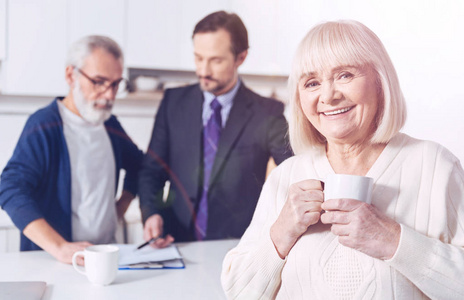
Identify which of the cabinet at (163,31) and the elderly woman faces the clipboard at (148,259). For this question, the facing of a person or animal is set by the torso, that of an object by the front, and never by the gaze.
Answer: the cabinet

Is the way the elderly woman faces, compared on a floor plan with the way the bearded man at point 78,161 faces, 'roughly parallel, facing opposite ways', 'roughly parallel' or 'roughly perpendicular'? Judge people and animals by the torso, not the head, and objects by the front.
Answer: roughly perpendicular

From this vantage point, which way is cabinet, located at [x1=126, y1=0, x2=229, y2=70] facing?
toward the camera

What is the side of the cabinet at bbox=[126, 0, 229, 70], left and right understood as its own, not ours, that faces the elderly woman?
front

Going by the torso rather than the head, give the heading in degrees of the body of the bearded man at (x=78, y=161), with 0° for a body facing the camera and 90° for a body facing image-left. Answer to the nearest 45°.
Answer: approximately 315°

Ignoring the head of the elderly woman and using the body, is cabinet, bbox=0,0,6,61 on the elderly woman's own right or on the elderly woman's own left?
on the elderly woman's own right

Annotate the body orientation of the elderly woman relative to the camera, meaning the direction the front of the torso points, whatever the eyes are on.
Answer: toward the camera

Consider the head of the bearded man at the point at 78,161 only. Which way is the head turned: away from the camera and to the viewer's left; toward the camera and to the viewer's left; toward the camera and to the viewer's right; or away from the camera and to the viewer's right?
toward the camera and to the viewer's right

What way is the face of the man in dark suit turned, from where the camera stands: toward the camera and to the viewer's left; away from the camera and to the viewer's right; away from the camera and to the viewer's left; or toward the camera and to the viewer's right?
toward the camera and to the viewer's left

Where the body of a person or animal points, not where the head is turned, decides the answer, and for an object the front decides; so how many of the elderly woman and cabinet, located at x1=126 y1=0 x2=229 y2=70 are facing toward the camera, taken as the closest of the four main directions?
2

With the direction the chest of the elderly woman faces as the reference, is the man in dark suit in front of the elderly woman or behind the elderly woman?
behind

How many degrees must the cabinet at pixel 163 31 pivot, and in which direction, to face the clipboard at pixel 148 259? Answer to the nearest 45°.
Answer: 0° — it already faces it
